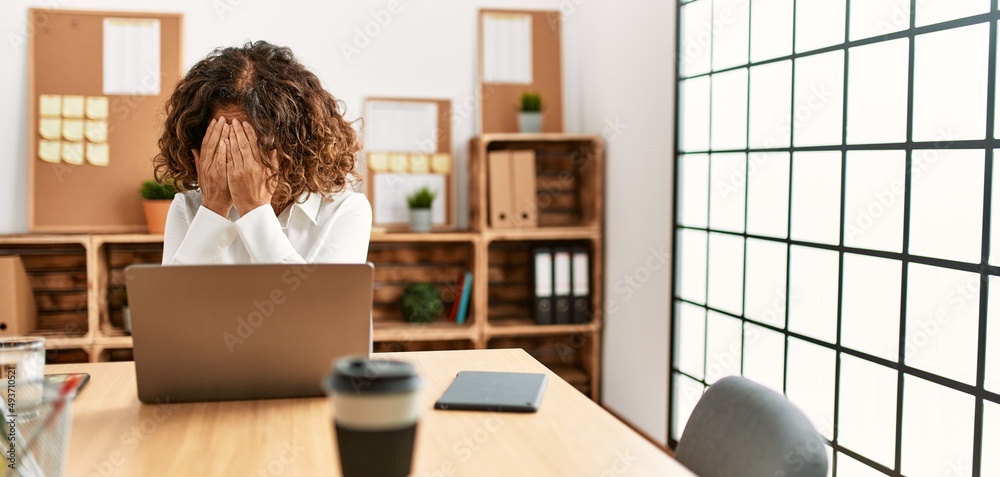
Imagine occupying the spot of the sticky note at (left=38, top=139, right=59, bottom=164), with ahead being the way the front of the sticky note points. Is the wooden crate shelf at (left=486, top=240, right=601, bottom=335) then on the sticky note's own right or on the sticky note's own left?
on the sticky note's own left

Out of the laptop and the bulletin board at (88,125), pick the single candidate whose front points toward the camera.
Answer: the bulletin board

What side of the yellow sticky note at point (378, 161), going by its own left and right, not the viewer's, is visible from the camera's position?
front

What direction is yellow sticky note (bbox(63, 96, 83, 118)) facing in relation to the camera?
toward the camera

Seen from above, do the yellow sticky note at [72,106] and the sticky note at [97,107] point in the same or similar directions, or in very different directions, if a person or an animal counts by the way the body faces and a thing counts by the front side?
same or similar directions

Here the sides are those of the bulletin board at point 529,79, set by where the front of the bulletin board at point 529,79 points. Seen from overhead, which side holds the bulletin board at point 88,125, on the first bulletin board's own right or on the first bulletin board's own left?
on the first bulletin board's own right

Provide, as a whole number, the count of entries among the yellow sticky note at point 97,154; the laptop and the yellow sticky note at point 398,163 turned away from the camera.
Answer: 1

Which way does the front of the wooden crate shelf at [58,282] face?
toward the camera

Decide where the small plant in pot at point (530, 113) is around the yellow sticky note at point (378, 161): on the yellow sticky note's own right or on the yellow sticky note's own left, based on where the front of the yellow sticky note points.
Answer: on the yellow sticky note's own left

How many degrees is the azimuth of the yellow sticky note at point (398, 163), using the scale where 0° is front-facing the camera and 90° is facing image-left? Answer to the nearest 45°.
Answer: approximately 0°

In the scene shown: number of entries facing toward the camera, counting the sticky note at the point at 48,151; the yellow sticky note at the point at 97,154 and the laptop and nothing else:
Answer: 2

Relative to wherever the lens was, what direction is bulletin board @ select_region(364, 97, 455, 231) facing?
facing the viewer

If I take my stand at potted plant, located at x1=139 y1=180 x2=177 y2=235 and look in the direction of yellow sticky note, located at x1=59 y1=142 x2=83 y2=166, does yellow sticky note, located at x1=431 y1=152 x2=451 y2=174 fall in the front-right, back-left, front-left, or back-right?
back-right

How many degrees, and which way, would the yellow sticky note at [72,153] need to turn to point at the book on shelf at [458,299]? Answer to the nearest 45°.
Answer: approximately 90° to its left

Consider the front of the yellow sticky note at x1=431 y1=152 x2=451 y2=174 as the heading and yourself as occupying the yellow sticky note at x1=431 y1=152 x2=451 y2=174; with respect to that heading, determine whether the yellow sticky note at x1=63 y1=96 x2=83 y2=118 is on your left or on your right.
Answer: on your right
